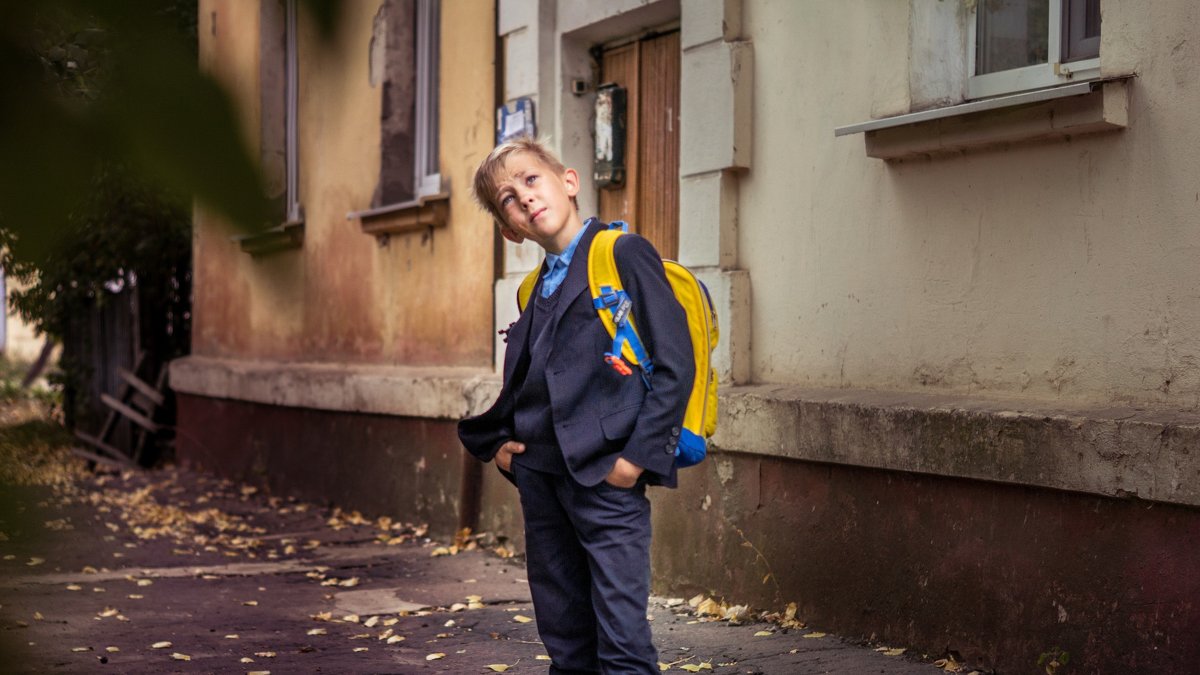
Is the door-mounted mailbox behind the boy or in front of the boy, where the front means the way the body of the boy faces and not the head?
behind

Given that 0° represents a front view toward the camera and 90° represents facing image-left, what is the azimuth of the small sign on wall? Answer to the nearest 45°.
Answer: approximately 45°

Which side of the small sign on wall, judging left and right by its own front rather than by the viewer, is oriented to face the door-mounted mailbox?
left

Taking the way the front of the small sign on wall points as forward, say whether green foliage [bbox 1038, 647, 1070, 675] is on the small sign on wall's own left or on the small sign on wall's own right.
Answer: on the small sign on wall's own left

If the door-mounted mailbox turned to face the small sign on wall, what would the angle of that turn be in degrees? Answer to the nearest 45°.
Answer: approximately 90° to its right

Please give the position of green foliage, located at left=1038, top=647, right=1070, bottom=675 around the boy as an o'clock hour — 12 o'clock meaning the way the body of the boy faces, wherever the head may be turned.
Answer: The green foliage is roughly at 7 o'clock from the boy.

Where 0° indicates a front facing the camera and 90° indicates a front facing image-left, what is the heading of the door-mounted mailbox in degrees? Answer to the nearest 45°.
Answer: approximately 45°
